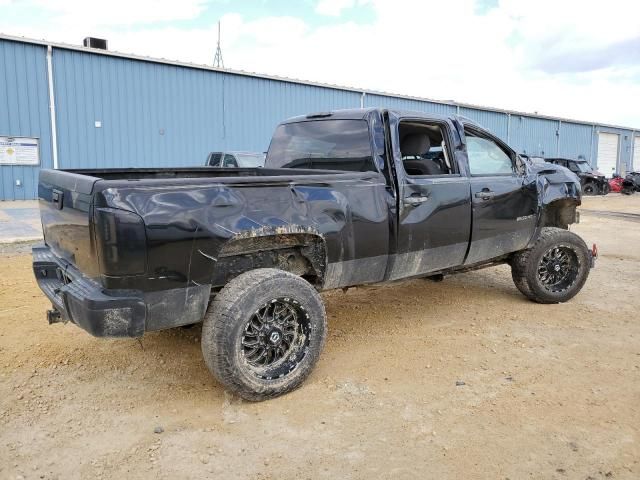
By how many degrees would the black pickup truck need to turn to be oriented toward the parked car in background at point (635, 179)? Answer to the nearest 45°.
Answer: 0° — it already faces it

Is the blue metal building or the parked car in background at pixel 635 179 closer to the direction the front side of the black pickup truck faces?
the parked car in background

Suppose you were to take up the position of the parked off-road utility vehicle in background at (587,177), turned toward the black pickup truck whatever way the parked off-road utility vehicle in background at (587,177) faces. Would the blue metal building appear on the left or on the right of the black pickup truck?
right

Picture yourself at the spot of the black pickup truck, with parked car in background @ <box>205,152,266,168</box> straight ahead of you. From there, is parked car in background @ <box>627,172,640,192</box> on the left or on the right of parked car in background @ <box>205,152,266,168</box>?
right

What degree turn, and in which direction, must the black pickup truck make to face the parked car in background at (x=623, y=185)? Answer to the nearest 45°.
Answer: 0° — it already faces it

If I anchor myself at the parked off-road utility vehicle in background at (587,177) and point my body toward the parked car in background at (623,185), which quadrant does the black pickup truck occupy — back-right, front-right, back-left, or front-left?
back-right

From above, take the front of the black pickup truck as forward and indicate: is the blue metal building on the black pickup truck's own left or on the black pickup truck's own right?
on the black pickup truck's own left

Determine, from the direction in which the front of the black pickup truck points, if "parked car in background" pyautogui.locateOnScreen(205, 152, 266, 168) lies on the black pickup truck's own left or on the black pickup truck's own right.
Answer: on the black pickup truck's own left

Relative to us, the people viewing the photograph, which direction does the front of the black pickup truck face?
facing away from the viewer and to the right of the viewer
